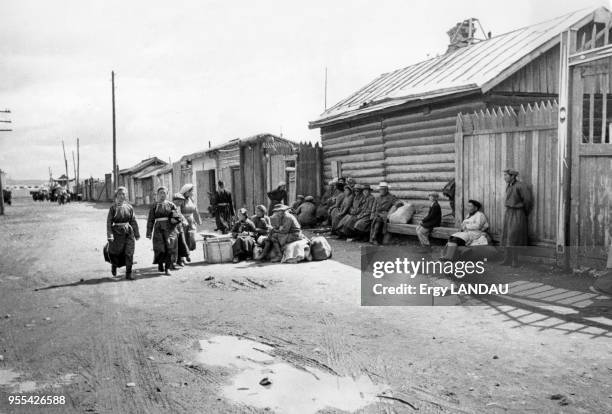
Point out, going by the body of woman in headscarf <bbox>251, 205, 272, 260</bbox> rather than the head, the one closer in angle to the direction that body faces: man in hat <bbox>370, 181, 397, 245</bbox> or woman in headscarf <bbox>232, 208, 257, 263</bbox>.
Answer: the woman in headscarf

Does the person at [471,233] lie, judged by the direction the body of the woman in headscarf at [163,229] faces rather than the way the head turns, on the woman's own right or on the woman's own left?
on the woman's own left

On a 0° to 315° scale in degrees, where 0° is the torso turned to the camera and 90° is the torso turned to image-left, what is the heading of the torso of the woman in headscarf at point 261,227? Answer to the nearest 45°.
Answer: approximately 45°

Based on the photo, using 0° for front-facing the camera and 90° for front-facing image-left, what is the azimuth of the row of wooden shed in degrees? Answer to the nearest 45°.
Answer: approximately 45°
